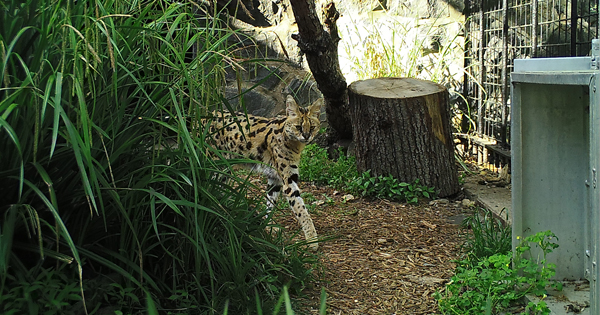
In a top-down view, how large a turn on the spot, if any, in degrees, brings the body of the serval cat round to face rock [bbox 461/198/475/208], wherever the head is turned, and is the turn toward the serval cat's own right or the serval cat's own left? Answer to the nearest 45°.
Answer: approximately 45° to the serval cat's own left

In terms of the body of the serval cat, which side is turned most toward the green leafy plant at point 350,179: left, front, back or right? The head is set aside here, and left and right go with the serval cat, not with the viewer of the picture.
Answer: left

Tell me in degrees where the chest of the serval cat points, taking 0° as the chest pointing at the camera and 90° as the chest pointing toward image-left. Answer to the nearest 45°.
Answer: approximately 315°

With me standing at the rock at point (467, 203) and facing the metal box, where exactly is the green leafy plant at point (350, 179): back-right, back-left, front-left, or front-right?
back-right

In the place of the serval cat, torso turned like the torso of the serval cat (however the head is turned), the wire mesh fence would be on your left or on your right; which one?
on your left

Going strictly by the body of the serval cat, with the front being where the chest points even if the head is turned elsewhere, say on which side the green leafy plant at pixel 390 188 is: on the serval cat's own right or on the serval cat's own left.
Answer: on the serval cat's own left

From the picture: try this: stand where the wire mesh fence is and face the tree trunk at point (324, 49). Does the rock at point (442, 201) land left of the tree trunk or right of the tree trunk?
left

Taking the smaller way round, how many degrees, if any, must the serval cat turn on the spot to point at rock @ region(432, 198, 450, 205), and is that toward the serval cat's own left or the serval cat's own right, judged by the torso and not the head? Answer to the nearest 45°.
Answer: approximately 45° to the serval cat's own left

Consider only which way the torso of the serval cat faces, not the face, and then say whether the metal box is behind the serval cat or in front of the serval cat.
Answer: in front

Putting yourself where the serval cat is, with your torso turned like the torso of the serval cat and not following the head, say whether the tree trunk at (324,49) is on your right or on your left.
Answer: on your left
